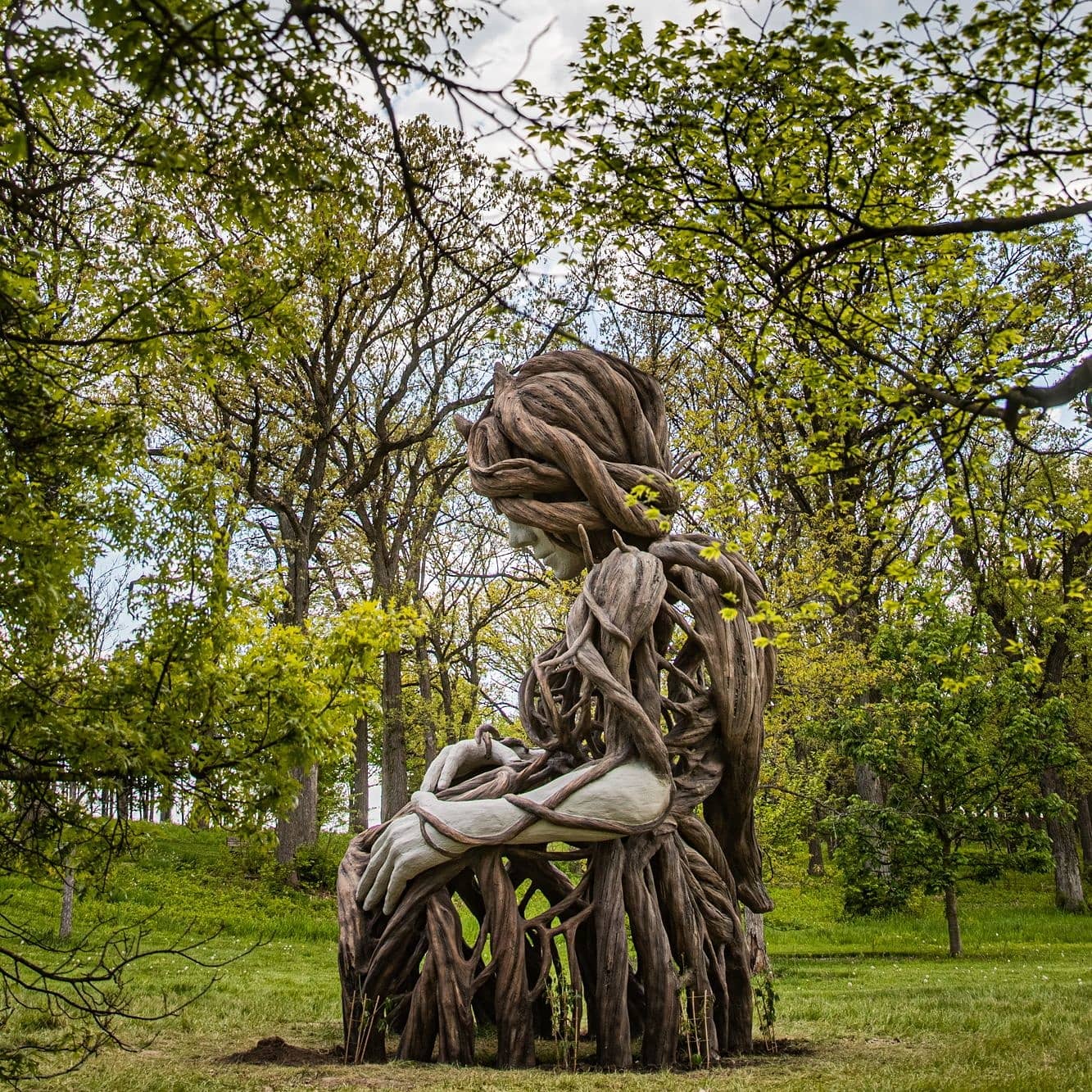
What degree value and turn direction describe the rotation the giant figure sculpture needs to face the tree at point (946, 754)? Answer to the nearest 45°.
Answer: approximately 135° to its right

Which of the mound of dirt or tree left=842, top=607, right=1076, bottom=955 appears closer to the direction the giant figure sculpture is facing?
the mound of dirt

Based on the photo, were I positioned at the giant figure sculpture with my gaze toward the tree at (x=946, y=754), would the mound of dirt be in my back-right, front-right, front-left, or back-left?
back-left

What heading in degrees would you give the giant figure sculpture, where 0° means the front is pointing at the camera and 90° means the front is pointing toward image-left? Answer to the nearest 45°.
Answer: approximately 90°

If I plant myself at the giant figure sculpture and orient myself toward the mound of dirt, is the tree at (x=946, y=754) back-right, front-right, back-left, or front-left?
back-right

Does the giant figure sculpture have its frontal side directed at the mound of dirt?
yes
